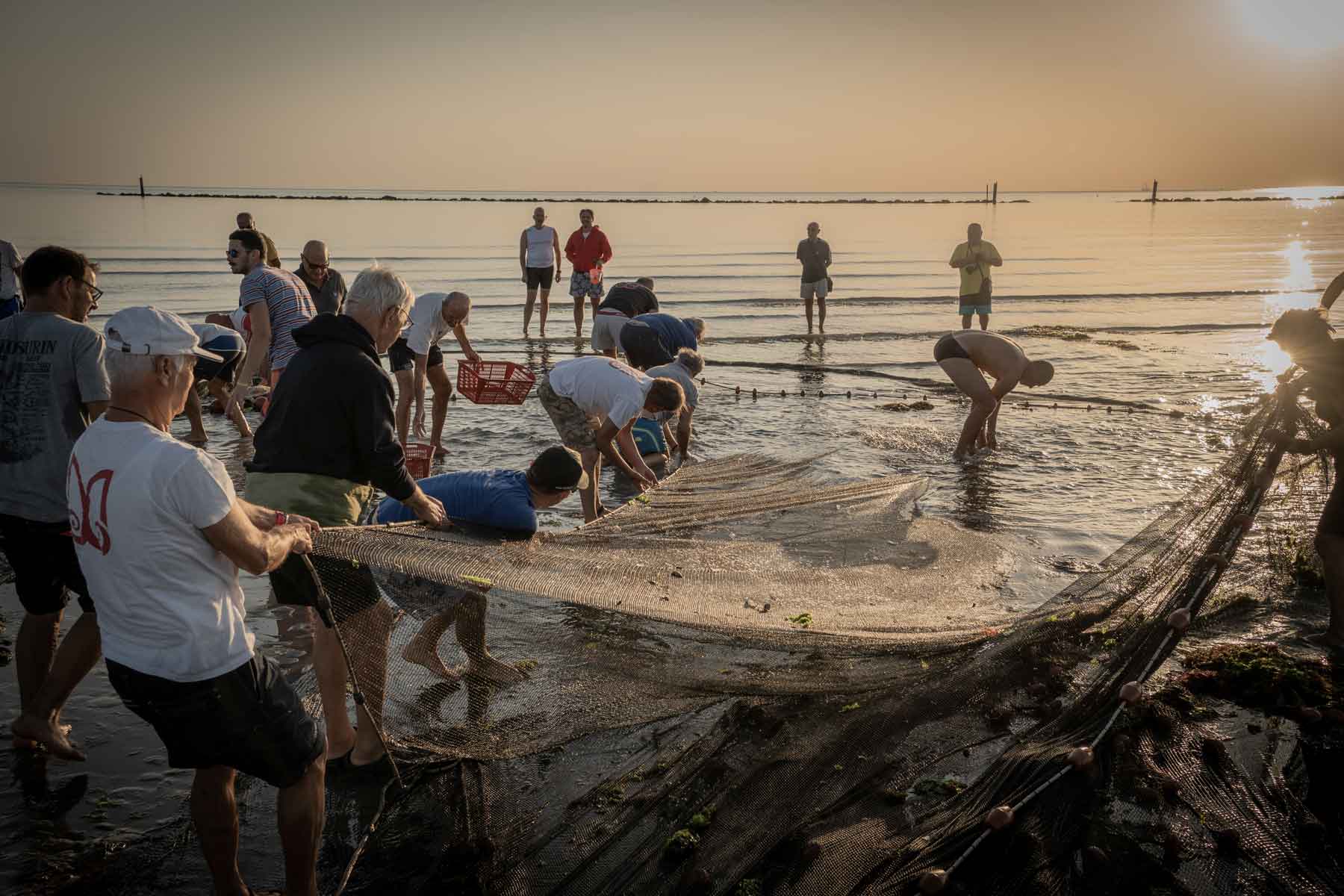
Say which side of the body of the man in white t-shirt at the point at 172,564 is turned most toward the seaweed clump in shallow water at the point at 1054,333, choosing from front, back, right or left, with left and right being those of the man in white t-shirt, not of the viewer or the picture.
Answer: front

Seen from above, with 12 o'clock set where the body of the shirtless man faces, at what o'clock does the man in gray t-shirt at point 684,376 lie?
The man in gray t-shirt is roughly at 5 o'clock from the shirtless man.

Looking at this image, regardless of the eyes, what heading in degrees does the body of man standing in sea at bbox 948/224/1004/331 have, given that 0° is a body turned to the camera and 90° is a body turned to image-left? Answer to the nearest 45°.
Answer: approximately 0°

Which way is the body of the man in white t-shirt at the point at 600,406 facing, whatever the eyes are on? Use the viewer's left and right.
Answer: facing to the right of the viewer

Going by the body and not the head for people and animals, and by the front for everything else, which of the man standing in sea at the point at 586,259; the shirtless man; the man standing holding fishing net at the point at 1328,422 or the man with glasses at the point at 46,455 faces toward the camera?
the man standing in sea

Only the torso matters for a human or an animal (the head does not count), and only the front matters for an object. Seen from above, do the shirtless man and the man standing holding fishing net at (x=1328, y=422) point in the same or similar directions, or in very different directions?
very different directions

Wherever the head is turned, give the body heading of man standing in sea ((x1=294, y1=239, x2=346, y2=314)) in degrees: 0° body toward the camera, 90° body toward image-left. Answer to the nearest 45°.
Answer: approximately 0°

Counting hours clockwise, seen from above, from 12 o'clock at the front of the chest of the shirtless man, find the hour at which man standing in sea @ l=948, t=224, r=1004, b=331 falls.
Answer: The man standing in sea is roughly at 9 o'clock from the shirtless man.

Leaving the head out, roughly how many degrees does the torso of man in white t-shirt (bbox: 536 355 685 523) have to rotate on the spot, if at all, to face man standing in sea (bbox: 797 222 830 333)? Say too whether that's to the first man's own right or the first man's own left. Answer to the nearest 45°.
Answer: approximately 90° to the first man's own left

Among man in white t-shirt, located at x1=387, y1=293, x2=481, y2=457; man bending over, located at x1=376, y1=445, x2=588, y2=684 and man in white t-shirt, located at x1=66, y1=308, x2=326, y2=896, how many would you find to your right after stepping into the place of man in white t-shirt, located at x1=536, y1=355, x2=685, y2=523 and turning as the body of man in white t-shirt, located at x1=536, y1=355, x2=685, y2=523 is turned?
2

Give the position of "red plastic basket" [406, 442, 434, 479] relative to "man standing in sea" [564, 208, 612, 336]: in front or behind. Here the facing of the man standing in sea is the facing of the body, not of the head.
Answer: in front

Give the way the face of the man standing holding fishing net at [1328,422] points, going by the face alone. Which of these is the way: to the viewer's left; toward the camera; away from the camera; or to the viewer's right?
to the viewer's left
